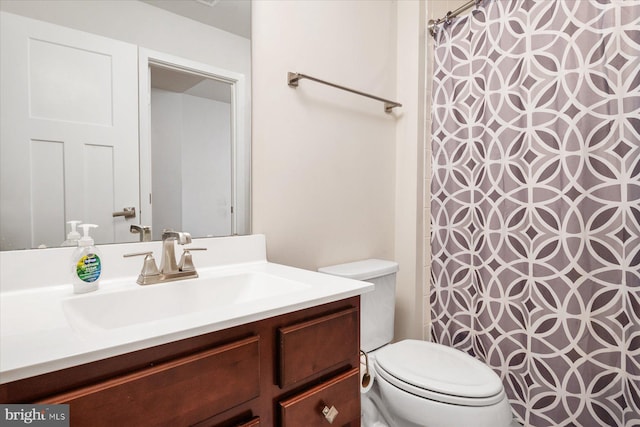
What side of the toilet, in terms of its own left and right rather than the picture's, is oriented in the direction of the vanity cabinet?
right

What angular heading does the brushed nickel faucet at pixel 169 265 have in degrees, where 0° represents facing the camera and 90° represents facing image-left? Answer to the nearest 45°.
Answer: approximately 315°

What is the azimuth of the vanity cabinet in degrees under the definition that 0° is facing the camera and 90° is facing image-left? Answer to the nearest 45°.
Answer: approximately 315°

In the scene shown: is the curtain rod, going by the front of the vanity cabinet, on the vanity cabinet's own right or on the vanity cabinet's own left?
on the vanity cabinet's own left

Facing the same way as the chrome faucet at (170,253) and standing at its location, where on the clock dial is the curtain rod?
The curtain rod is roughly at 10 o'clock from the chrome faucet.

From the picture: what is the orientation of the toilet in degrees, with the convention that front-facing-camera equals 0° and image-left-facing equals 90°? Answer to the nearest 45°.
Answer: approximately 315°

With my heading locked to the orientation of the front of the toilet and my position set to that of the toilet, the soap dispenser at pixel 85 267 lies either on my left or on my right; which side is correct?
on my right

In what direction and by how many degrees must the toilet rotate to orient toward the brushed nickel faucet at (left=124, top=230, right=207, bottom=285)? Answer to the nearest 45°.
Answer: approximately 90° to its right
